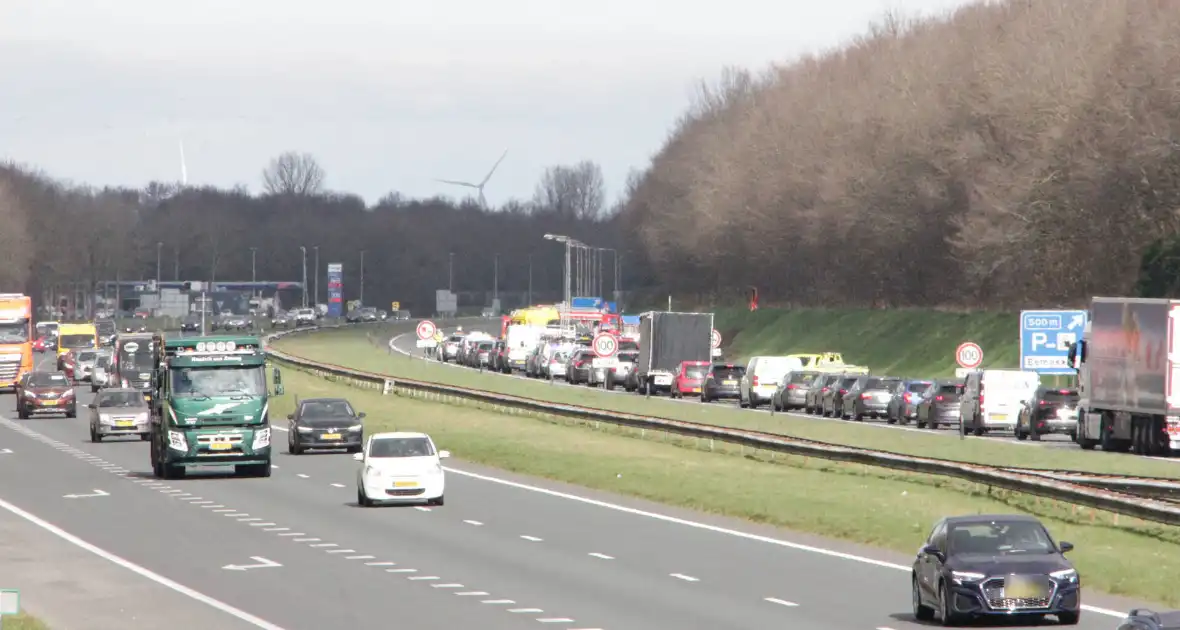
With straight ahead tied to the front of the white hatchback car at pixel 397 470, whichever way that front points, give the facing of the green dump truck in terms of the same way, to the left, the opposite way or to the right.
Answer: the same way

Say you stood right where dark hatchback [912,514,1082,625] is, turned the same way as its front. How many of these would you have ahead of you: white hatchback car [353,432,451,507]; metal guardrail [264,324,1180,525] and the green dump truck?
0

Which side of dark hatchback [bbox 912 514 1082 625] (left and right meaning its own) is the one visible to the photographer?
front

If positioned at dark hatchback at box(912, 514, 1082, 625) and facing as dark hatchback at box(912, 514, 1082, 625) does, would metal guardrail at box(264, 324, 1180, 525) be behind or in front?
behind

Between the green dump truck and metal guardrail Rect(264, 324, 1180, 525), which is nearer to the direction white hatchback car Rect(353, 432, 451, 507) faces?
the metal guardrail

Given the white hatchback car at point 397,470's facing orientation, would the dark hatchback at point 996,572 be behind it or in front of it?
in front

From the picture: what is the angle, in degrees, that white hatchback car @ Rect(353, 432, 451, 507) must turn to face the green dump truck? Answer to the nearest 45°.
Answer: approximately 135° to its right

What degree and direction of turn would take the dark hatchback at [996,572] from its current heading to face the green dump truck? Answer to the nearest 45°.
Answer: approximately 135° to its right

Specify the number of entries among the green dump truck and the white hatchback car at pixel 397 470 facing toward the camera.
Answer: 2

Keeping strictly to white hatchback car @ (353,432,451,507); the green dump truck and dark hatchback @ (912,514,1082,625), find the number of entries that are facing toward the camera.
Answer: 3

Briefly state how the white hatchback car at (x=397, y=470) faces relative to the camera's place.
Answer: facing the viewer

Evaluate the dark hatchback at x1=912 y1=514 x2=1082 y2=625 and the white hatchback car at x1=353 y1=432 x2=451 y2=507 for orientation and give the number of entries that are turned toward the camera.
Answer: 2

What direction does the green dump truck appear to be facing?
toward the camera
